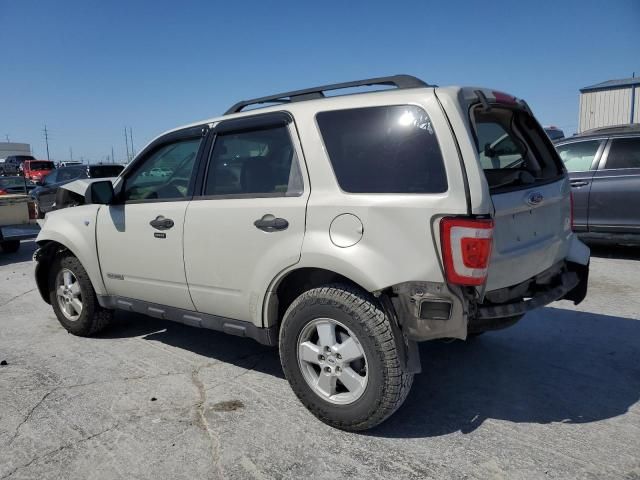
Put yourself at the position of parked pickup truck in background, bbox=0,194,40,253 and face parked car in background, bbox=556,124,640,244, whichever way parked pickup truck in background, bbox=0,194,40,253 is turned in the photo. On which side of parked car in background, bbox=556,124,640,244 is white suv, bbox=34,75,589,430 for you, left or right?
right

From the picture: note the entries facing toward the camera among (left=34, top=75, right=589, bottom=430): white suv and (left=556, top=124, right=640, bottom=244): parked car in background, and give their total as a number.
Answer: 0

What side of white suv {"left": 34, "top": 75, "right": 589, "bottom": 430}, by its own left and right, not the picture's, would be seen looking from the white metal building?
right

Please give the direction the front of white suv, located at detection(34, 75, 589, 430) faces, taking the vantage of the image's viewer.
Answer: facing away from the viewer and to the left of the viewer

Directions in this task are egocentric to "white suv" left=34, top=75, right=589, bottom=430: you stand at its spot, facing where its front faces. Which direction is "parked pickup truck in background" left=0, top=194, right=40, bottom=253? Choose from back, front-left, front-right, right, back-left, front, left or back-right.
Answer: front

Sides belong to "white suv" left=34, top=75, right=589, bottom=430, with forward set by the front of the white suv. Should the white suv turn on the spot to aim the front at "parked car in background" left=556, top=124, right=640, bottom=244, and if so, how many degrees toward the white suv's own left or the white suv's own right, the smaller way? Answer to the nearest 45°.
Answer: approximately 90° to the white suv's own right
